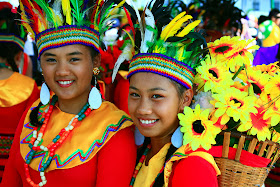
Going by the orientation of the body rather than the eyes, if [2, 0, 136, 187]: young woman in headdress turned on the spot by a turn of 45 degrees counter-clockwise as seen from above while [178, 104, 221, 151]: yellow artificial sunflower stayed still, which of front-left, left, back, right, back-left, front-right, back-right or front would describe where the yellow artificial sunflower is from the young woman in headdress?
front-left

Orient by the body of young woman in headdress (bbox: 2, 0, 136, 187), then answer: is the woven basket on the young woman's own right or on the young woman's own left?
on the young woman's own left

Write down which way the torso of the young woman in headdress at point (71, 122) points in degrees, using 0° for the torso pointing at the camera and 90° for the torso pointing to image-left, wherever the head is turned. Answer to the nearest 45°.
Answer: approximately 45°

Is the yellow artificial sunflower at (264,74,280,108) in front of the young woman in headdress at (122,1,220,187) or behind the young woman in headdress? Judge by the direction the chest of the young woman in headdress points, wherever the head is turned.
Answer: behind
